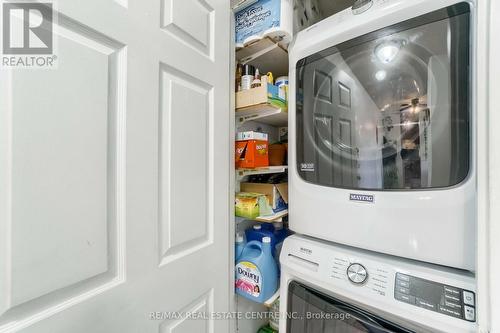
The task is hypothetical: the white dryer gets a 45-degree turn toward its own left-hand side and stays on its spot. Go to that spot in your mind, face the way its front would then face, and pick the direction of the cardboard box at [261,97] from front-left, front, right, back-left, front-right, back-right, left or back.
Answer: right

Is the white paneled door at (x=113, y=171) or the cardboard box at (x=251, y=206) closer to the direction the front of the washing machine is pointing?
the white paneled door

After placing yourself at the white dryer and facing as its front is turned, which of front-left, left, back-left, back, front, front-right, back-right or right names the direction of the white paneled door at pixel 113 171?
front

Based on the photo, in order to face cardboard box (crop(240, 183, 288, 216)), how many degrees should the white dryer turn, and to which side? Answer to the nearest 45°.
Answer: approximately 45° to its right

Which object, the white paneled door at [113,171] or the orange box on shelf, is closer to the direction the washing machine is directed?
the white paneled door

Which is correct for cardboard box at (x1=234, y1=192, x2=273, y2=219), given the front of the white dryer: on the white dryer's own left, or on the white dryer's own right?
on the white dryer's own right

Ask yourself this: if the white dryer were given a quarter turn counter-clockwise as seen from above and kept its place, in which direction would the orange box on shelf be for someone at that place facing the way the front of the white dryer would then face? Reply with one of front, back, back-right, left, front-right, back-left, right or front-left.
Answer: back-right

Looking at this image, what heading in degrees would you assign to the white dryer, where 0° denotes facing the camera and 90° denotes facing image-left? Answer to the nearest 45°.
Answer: approximately 45°

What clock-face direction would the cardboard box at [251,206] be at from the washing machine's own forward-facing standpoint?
The cardboard box is roughly at 2 o'clock from the washing machine.

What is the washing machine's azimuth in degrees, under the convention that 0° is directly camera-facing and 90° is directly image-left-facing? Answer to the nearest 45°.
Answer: approximately 45°
